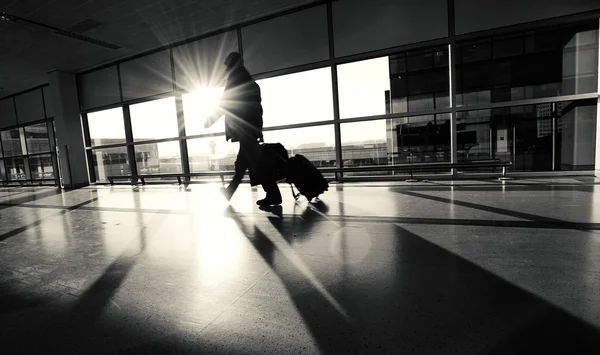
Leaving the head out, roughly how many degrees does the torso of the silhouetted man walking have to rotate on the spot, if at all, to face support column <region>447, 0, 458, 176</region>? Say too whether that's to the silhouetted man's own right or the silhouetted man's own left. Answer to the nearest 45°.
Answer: approximately 180°

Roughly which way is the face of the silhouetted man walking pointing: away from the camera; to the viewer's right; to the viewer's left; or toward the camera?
to the viewer's left

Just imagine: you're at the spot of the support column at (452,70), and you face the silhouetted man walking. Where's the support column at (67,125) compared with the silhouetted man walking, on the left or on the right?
right

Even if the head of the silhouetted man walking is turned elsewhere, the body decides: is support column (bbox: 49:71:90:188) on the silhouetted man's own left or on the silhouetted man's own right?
on the silhouetted man's own right

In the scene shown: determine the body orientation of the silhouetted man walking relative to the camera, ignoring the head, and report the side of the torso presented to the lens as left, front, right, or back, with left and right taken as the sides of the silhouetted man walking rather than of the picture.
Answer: left
